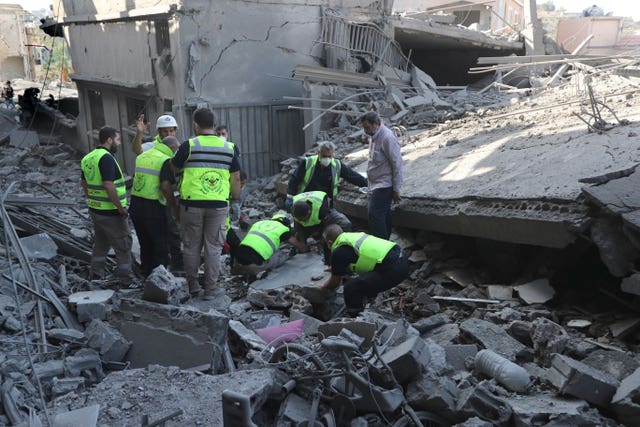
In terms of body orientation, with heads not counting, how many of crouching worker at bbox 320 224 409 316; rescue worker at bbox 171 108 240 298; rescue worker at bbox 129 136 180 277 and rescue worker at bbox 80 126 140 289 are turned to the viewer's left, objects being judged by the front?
1

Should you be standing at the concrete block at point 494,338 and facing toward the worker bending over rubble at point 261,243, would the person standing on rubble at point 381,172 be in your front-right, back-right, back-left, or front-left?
front-right

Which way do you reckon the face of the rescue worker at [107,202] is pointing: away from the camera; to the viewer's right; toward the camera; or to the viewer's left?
to the viewer's right

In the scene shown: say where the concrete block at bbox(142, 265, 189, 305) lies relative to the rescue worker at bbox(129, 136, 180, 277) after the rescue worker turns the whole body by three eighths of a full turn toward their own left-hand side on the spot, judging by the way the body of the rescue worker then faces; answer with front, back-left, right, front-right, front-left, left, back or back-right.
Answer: left

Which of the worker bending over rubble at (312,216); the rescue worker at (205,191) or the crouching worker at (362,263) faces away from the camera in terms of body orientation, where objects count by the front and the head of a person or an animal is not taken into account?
the rescue worker

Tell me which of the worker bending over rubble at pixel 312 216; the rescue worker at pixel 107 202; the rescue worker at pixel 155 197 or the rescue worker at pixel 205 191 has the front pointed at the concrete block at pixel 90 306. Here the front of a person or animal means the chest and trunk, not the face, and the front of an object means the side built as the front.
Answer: the worker bending over rubble

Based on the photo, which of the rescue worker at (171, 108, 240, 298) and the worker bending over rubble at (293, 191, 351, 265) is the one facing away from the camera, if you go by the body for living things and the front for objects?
the rescue worker

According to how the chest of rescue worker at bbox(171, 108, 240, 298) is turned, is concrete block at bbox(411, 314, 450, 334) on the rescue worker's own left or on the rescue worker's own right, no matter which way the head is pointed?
on the rescue worker's own right

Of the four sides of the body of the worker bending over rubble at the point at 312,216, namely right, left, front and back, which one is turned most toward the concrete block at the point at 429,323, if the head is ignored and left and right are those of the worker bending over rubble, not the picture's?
left

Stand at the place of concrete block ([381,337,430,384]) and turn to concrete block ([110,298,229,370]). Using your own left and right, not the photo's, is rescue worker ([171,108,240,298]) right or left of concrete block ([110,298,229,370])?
right

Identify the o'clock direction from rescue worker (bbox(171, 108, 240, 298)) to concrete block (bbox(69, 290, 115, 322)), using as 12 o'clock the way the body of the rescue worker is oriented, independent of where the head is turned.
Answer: The concrete block is roughly at 8 o'clock from the rescue worker.

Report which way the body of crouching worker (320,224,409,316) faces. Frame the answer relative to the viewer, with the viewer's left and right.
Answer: facing to the left of the viewer

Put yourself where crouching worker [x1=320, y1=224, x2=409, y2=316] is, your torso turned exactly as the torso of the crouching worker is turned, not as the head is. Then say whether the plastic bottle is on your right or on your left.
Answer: on your left

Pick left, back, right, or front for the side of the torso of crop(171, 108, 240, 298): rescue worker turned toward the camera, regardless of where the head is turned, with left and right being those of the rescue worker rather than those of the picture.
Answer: back

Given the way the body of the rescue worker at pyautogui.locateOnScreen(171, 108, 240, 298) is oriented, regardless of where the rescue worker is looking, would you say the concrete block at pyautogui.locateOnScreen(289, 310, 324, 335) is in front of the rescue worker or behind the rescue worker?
behind
